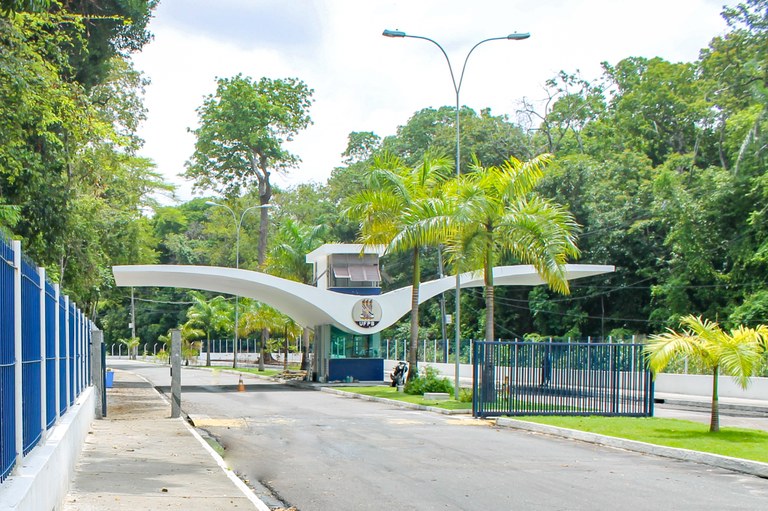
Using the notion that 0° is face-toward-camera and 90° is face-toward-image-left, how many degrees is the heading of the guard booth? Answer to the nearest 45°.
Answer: approximately 0°

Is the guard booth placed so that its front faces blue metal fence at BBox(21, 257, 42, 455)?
yes

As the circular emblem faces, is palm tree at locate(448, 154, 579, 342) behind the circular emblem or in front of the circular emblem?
in front

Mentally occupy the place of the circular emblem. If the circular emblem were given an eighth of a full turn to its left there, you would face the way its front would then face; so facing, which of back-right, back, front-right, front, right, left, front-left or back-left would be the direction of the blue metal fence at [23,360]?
front-right

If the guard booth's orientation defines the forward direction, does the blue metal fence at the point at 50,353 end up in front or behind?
in front

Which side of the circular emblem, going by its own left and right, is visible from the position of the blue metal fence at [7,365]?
front

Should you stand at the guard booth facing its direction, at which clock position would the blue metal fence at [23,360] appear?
The blue metal fence is roughly at 12 o'clock from the guard booth.

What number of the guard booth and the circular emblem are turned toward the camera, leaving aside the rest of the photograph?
2

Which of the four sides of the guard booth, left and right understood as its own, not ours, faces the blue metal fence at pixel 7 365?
front
